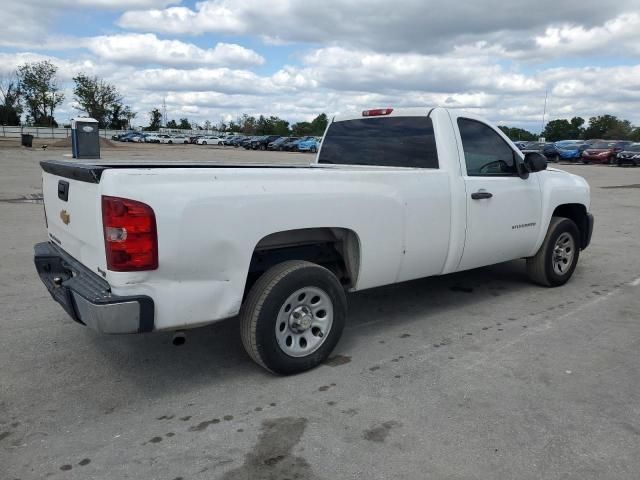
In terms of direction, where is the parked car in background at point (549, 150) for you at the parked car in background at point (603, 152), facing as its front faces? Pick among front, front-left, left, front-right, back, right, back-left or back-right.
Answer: right

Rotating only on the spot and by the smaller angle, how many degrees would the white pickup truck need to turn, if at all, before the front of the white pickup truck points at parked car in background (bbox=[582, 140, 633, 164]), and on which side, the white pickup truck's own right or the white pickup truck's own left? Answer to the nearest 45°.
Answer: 0° — it already faces it

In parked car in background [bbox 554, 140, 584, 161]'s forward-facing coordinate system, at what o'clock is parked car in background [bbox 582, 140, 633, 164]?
parked car in background [bbox 582, 140, 633, 164] is roughly at 9 o'clock from parked car in background [bbox 554, 140, 584, 161].

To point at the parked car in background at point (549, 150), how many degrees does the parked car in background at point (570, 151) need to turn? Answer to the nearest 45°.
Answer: approximately 90° to its right

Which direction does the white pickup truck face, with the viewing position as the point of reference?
facing away from the viewer and to the right of the viewer

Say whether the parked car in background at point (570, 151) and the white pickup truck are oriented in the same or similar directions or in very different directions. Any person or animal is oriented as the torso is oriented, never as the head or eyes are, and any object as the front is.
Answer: very different directions

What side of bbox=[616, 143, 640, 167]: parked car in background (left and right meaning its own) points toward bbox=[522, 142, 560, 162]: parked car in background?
right

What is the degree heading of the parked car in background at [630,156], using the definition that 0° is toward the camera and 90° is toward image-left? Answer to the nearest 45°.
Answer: approximately 45°

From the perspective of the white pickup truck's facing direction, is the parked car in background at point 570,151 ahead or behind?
ahead
